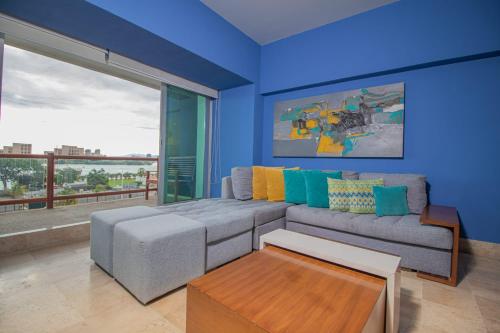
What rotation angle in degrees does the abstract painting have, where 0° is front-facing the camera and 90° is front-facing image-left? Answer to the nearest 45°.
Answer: approximately 45°

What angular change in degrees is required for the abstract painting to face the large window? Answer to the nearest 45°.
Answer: approximately 45° to its right

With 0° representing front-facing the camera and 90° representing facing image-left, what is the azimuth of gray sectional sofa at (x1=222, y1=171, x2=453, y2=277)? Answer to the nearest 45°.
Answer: approximately 45°

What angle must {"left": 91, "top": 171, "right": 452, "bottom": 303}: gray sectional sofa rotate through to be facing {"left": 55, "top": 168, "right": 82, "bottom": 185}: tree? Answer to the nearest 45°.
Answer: approximately 90° to its right

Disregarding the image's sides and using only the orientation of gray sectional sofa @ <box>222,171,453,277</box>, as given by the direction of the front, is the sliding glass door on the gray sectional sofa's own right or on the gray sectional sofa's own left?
on the gray sectional sofa's own right

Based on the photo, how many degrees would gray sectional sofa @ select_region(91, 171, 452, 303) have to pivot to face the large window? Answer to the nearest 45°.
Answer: approximately 90° to its right

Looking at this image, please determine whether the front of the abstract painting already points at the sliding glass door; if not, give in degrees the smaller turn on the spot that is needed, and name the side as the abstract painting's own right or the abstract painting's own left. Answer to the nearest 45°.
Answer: approximately 45° to the abstract painting's own right
